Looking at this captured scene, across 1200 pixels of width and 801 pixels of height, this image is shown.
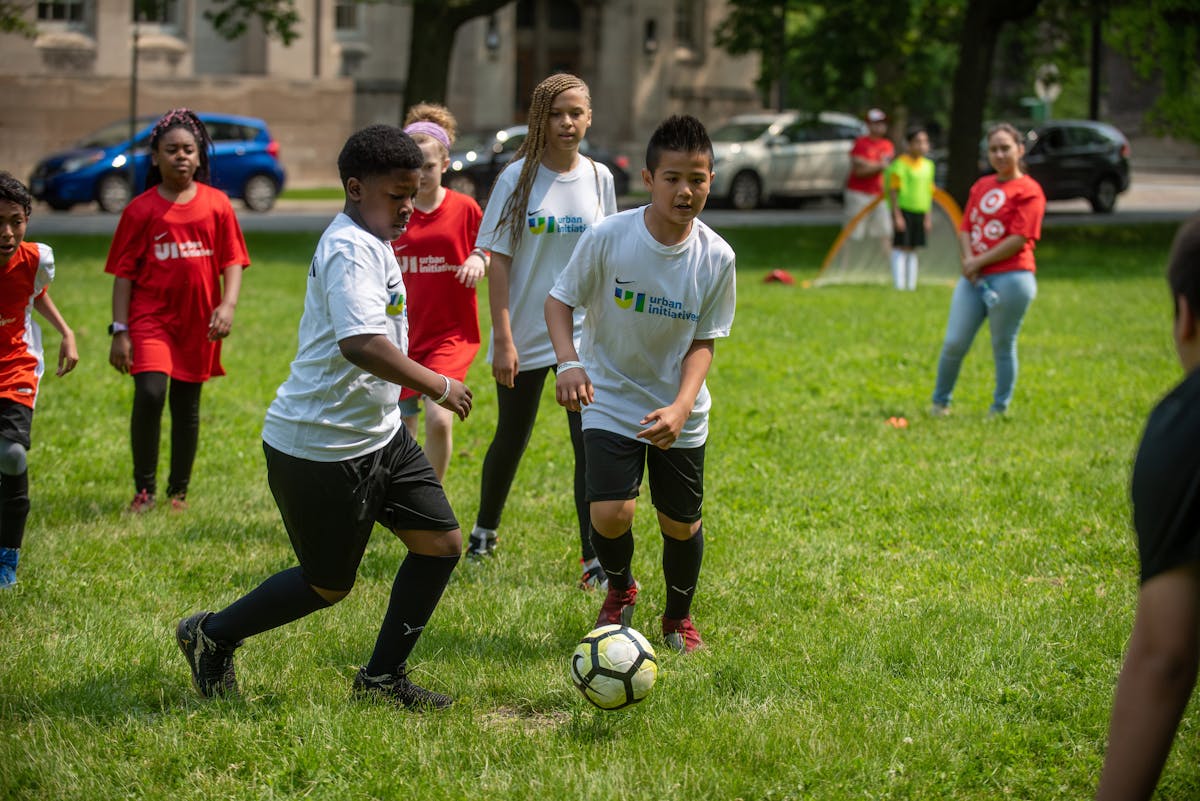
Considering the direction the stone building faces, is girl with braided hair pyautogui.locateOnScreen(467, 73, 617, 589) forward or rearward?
forward

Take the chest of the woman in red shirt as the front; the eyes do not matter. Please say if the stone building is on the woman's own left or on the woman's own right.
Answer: on the woman's own right

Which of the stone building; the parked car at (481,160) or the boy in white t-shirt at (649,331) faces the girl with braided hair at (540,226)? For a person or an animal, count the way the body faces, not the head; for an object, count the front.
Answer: the stone building

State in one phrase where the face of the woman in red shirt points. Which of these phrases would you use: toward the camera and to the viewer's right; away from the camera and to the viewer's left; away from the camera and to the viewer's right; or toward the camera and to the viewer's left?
toward the camera and to the viewer's left

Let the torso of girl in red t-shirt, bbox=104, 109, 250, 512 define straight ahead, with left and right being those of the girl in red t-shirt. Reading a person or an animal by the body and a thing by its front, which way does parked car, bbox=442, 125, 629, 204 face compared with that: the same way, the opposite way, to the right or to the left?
to the right

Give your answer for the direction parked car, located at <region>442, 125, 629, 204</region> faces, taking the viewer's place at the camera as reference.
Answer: facing to the left of the viewer
